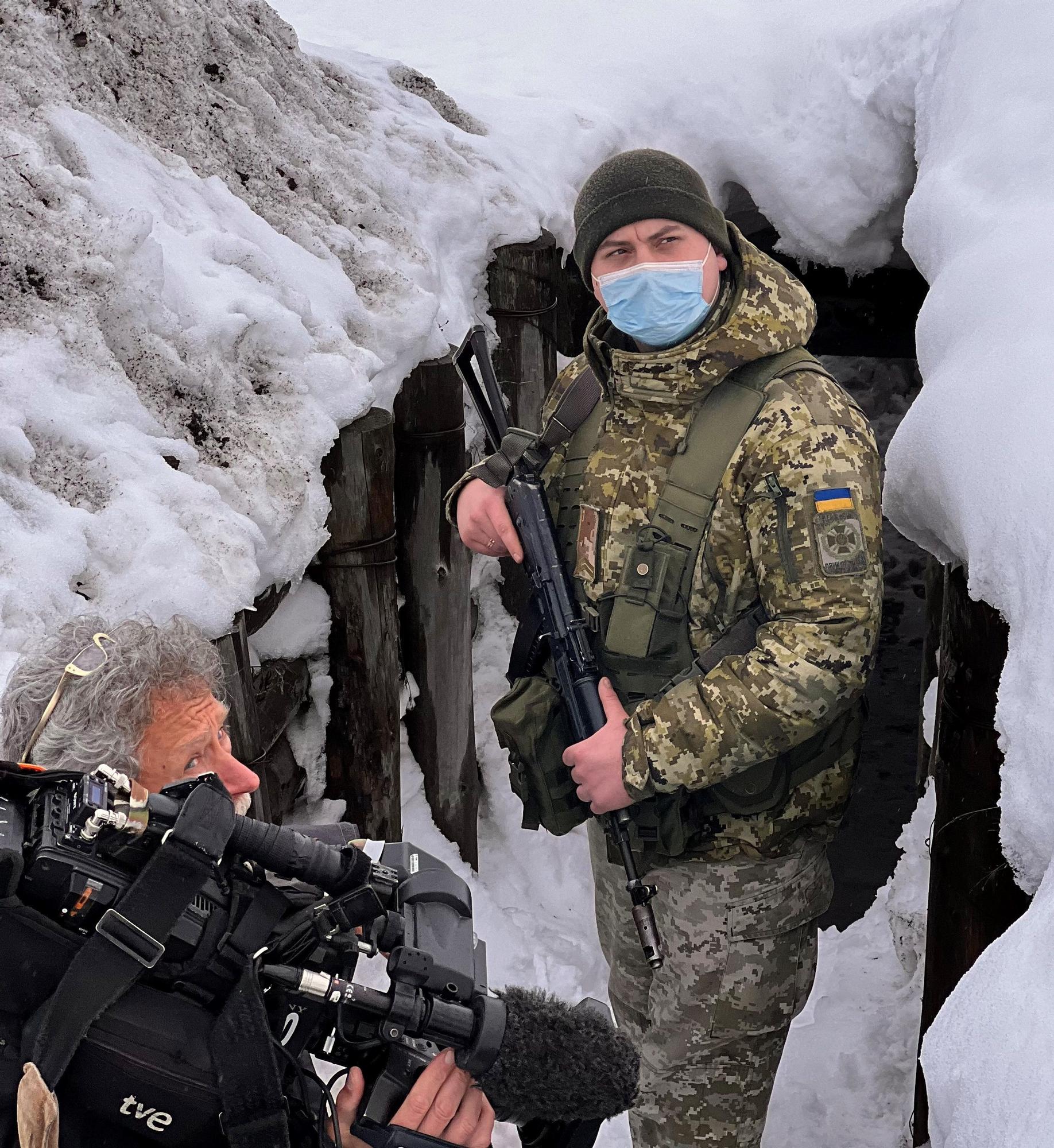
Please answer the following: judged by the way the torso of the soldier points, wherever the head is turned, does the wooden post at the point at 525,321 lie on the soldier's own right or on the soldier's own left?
on the soldier's own right

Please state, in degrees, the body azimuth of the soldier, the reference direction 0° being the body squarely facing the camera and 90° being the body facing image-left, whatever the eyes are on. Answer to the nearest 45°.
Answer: approximately 45°

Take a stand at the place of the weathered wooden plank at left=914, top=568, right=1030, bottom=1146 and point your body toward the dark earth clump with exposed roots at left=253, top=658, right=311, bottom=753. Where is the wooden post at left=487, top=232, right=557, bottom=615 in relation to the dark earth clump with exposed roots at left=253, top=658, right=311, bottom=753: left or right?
right

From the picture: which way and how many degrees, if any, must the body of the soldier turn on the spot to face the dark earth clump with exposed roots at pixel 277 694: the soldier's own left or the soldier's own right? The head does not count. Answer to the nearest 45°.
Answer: approximately 90° to the soldier's own right

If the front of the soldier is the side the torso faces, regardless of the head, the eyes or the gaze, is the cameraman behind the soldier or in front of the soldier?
in front
